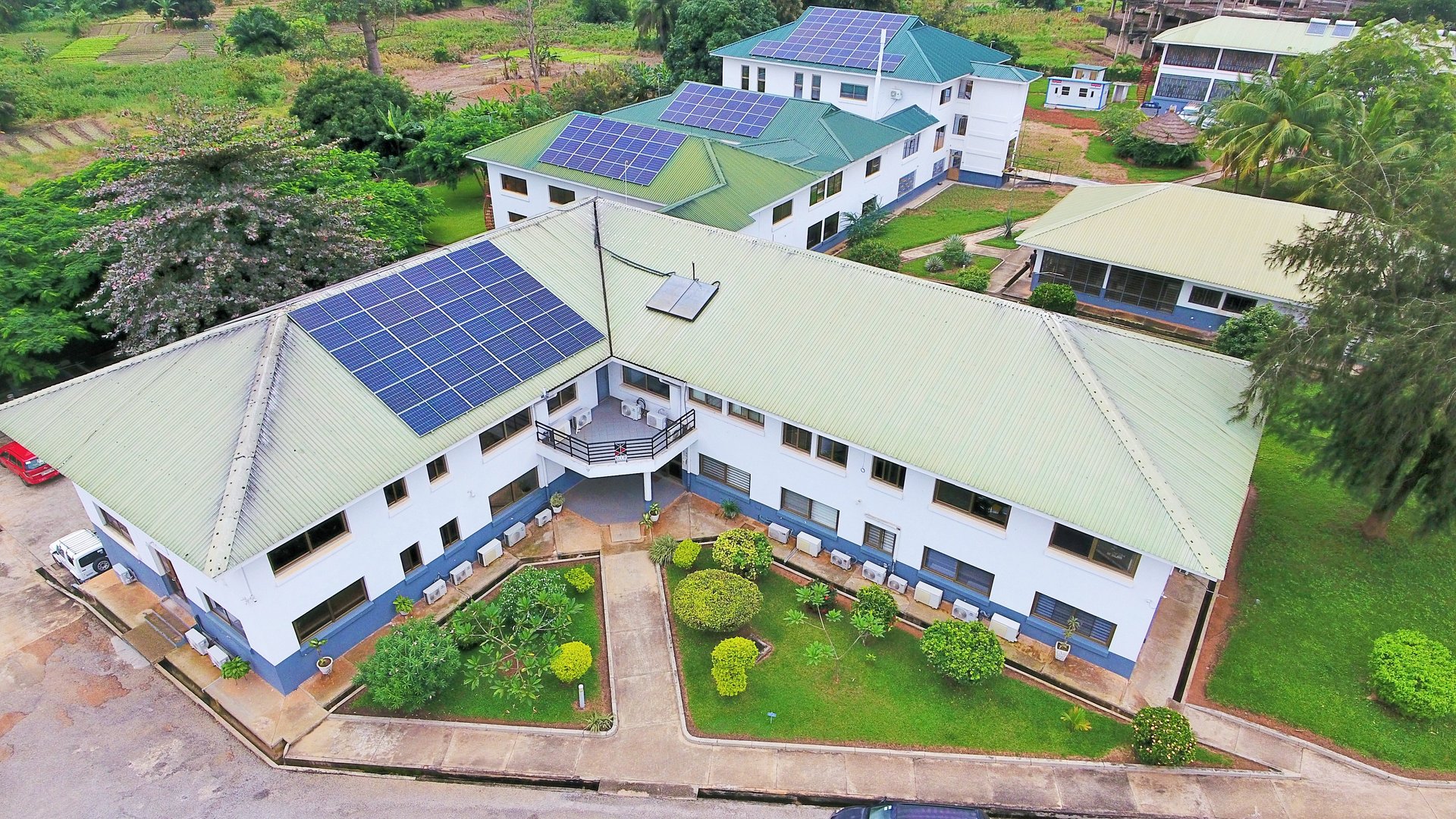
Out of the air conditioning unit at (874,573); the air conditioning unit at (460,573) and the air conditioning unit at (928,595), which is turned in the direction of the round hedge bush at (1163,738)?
the air conditioning unit at (460,573)

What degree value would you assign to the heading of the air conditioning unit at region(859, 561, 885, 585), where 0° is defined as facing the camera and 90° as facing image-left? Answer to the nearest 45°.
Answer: approximately 45°

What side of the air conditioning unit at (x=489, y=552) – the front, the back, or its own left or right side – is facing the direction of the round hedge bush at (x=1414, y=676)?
front

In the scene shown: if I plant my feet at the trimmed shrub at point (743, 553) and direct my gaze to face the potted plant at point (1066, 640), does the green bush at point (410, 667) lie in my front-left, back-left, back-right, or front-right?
back-right

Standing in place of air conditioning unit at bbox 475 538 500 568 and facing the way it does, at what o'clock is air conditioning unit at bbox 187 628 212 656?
air conditioning unit at bbox 187 628 212 656 is roughly at 4 o'clock from air conditioning unit at bbox 475 538 500 568.

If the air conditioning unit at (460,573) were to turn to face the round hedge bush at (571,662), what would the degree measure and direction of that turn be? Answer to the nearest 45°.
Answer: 0° — it already faces it

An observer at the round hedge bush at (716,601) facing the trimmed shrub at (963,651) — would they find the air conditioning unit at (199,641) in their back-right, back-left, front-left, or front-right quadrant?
back-right

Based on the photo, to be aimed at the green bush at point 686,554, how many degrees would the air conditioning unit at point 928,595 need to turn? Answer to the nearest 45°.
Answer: approximately 45° to its right

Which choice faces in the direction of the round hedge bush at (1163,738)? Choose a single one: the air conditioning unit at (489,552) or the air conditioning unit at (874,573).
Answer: the air conditioning unit at (489,552)

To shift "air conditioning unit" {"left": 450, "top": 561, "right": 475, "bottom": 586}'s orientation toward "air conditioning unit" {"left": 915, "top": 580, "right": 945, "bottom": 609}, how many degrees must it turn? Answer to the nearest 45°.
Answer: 0° — it already faces it

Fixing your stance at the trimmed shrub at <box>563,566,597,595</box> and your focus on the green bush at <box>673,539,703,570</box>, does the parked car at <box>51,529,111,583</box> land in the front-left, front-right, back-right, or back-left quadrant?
back-left

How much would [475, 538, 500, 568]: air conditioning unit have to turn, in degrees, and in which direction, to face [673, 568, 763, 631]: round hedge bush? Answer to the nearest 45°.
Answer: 0° — it already faces it
